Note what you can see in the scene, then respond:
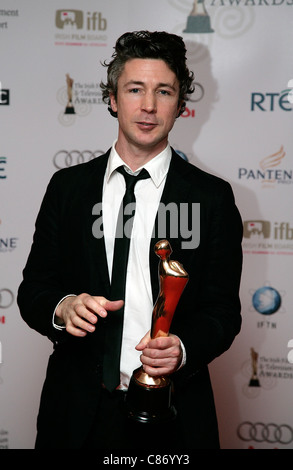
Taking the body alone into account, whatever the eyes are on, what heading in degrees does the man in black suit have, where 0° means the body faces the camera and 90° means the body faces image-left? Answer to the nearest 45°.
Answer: approximately 0°
